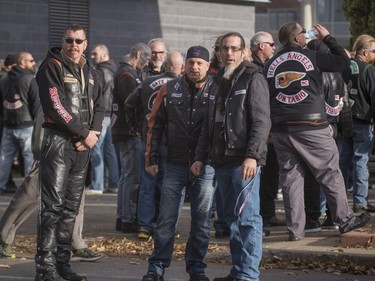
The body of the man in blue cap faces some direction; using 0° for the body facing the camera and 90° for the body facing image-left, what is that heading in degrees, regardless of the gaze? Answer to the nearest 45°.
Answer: approximately 0°

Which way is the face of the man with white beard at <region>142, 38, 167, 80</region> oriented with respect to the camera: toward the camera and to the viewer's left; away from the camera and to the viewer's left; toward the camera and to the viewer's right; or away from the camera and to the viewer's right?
toward the camera and to the viewer's left

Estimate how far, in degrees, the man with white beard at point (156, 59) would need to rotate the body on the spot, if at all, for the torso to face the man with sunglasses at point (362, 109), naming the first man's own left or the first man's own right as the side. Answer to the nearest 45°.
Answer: approximately 90° to the first man's own left

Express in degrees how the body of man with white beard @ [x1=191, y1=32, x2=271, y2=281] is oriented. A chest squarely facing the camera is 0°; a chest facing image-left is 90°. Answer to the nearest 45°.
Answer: approximately 45°

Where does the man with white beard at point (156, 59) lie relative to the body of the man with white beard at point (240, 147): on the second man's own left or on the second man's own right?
on the second man's own right

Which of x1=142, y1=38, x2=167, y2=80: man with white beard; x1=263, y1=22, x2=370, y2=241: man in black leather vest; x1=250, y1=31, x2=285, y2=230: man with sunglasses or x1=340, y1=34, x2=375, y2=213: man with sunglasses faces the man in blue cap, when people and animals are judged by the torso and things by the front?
the man with white beard

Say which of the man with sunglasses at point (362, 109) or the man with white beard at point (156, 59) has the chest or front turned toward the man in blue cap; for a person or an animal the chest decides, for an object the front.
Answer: the man with white beard

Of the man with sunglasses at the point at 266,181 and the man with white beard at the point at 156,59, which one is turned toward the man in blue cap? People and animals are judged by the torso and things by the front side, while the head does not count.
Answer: the man with white beard

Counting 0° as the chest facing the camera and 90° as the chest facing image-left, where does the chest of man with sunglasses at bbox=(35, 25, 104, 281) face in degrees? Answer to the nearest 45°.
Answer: approximately 315°
